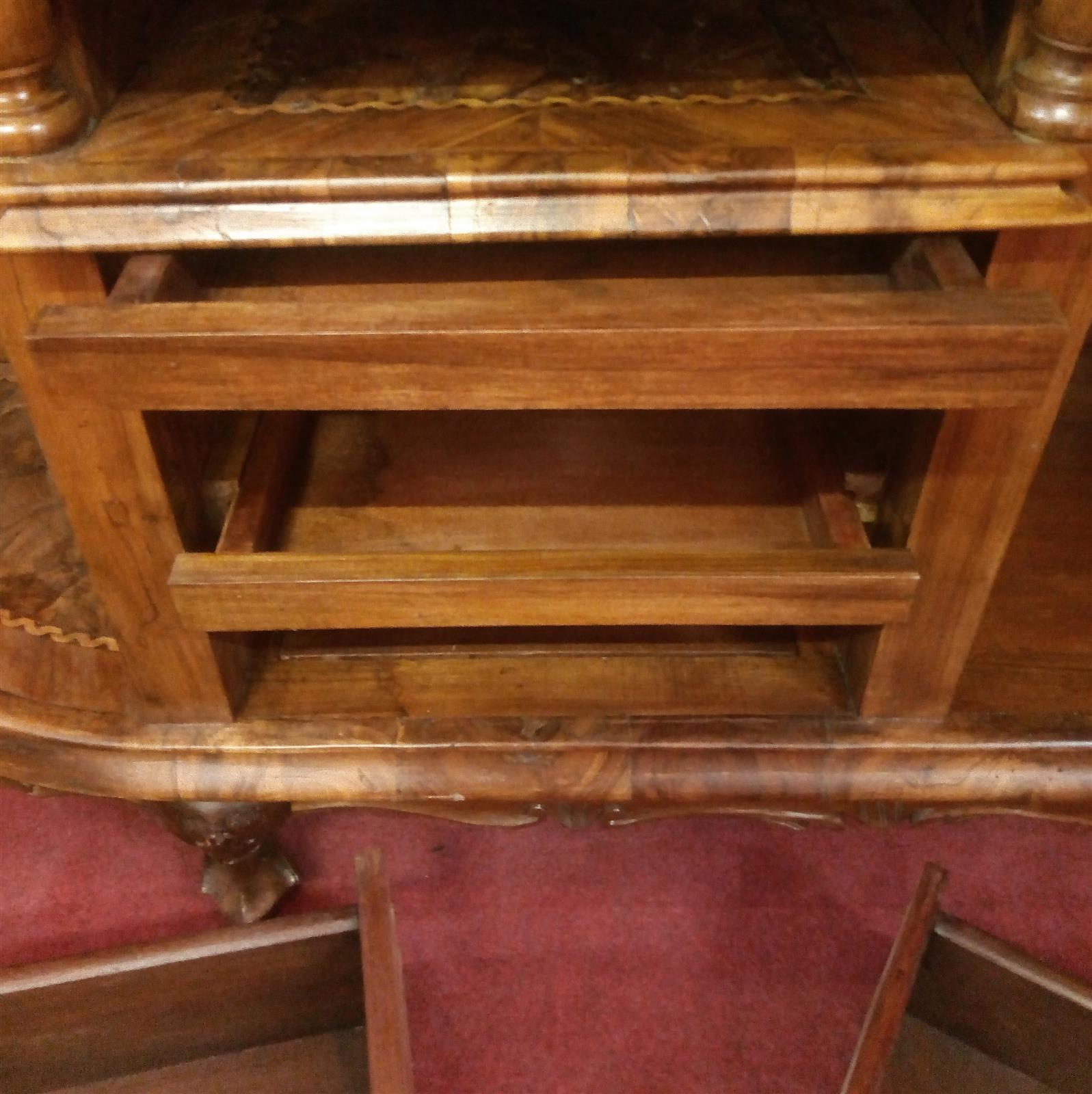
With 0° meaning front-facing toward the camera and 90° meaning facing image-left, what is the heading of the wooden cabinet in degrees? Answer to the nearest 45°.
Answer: approximately 0°
